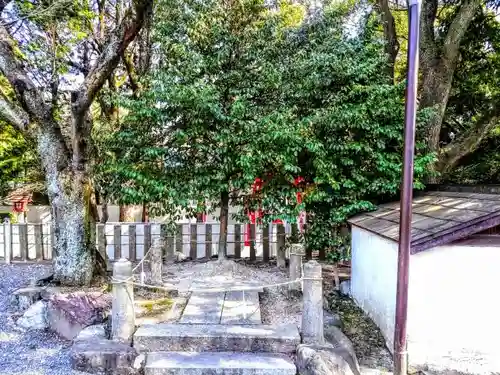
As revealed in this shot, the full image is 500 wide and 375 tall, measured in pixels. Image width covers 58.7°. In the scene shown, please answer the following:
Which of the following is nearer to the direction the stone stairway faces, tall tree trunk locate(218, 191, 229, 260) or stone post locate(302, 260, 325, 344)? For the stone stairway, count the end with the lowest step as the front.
the stone post

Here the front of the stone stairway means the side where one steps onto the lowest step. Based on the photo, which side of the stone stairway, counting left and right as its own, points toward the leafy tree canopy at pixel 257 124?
back

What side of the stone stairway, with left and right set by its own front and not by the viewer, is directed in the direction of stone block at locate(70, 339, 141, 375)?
right

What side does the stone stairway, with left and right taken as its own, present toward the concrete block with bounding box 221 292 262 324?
back

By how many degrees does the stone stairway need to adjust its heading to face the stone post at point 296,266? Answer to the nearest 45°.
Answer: approximately 135° to its left

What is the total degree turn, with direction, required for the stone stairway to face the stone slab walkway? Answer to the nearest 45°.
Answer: approximately 180°

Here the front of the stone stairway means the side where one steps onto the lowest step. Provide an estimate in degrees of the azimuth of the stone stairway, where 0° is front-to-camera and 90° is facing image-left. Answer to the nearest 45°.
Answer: approximately 0°

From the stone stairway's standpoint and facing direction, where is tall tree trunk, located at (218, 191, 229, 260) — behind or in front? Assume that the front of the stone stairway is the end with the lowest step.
behind

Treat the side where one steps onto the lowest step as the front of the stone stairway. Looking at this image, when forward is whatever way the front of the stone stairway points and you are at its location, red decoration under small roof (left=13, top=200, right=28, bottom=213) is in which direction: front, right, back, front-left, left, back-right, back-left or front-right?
back-right

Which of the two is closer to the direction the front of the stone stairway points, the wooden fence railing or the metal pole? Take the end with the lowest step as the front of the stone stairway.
the metal pole

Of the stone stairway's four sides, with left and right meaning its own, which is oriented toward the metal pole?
left
